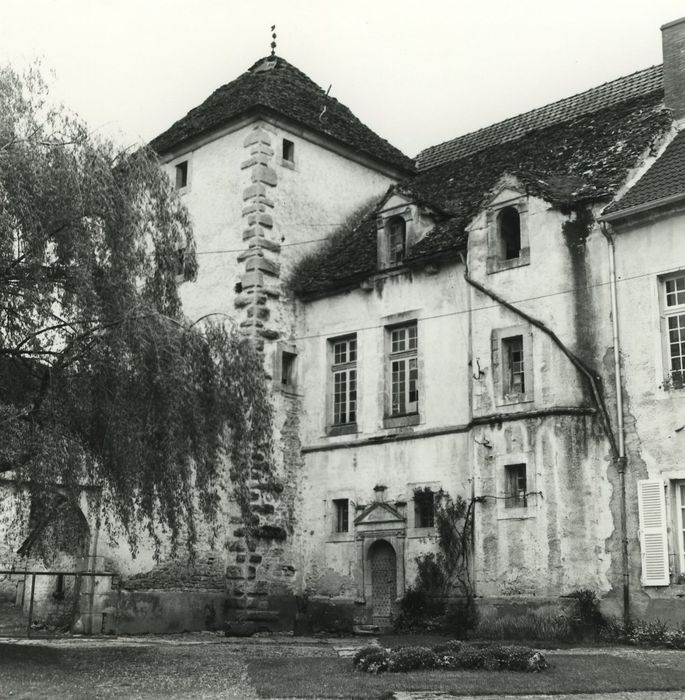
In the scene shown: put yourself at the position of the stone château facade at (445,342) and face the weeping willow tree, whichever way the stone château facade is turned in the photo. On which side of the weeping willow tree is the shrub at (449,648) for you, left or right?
left

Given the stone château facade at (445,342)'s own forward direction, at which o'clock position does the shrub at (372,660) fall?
The shrub is roughly at 11 o'clock from the stone château facade.

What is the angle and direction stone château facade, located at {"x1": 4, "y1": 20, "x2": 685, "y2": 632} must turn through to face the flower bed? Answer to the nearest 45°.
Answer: approximately 45° to its left

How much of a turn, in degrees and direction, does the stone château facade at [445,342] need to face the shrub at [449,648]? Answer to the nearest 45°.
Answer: approximately 45° to its left

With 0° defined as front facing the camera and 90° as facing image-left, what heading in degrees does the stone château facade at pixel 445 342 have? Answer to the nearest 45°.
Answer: approximately 45°

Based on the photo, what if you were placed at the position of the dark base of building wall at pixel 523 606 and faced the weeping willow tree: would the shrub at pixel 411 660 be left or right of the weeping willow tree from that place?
left
